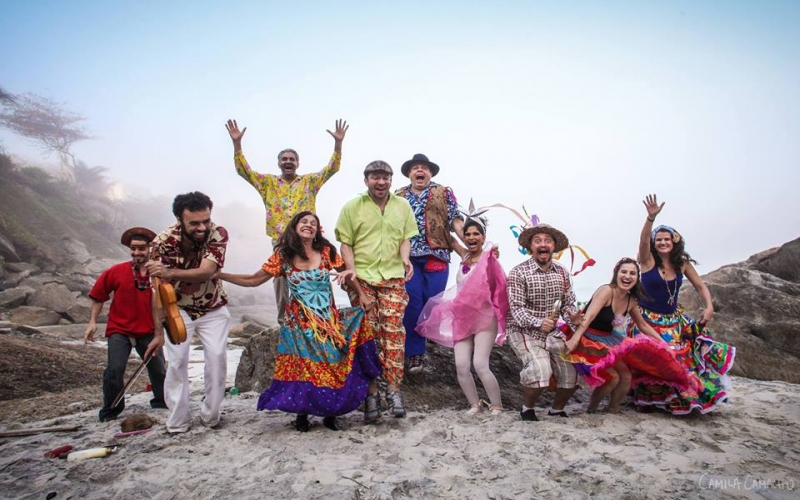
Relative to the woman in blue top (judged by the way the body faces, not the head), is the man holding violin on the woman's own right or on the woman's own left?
on the woman's own right

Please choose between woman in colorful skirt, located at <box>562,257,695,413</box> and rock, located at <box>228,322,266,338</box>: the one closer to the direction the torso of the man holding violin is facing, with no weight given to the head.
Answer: the woman in colorful skirt

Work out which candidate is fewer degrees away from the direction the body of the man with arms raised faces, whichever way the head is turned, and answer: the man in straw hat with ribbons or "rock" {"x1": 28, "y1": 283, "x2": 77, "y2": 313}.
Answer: the man in straw hat with ribbons

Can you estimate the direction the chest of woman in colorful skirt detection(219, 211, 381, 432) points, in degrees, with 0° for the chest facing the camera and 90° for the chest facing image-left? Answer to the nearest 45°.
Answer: approximately 0°

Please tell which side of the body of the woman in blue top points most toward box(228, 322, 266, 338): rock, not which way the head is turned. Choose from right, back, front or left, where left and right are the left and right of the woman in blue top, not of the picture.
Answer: right

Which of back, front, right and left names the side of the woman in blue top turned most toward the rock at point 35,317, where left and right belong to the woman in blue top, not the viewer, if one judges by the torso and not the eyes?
right

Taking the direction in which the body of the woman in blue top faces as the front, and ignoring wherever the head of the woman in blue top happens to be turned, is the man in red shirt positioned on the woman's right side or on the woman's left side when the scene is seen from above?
on the woman's right side

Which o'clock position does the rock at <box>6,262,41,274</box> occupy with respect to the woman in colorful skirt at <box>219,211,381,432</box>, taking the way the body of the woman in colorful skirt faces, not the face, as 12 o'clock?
The rock is roughly at 5 o'clock from the woman in colorful skirt.

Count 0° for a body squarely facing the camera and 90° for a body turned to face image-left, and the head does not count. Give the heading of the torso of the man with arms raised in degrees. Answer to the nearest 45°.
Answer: approximately 0°

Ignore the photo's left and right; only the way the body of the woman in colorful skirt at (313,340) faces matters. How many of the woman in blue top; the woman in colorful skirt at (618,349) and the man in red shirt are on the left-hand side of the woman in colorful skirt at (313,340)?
2
